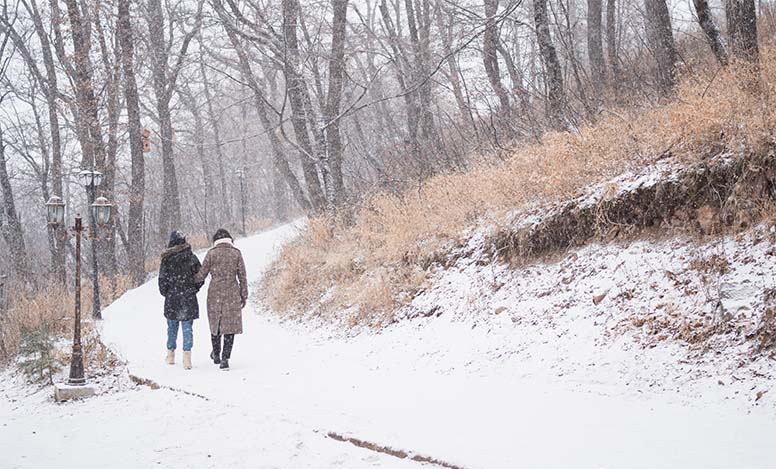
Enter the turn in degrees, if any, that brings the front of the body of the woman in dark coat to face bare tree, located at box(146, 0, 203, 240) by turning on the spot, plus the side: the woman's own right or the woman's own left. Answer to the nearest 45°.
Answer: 0° — they already face it

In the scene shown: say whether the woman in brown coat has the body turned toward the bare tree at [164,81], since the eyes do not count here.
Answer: yes

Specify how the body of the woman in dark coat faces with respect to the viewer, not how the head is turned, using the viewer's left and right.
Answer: facing away from the viewer

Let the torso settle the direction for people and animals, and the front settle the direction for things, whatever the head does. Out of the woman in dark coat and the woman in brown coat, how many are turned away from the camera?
2

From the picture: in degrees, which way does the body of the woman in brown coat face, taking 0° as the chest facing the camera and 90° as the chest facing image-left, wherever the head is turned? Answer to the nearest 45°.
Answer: approximately 180°
